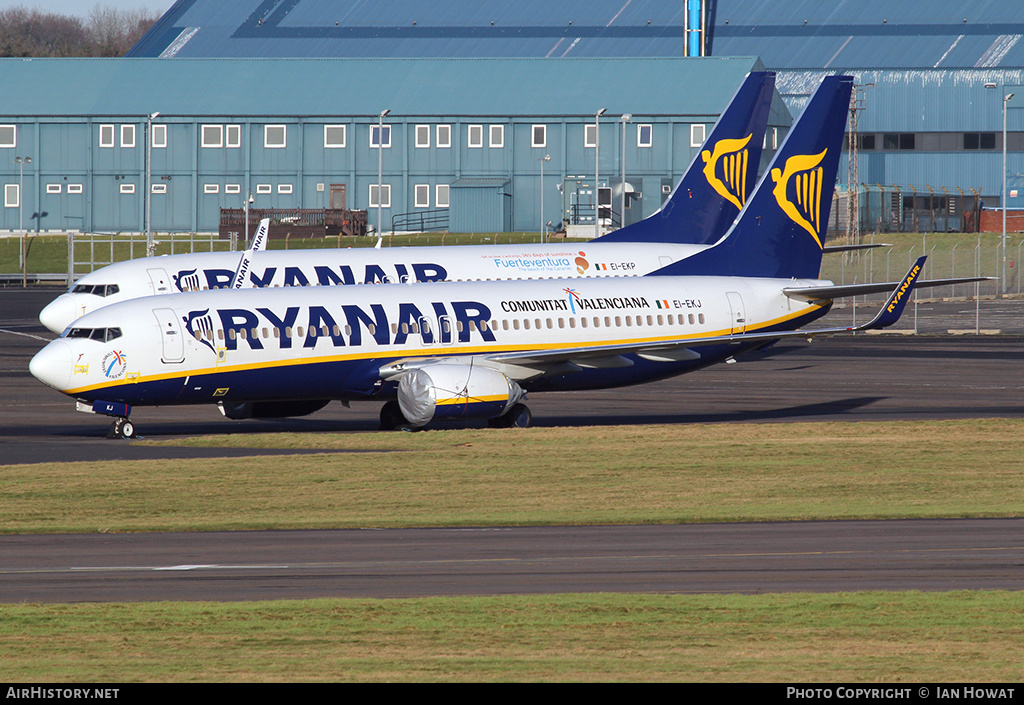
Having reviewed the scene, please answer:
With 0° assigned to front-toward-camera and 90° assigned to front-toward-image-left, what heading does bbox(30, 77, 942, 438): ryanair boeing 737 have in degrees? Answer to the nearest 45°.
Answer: approximately 45°
